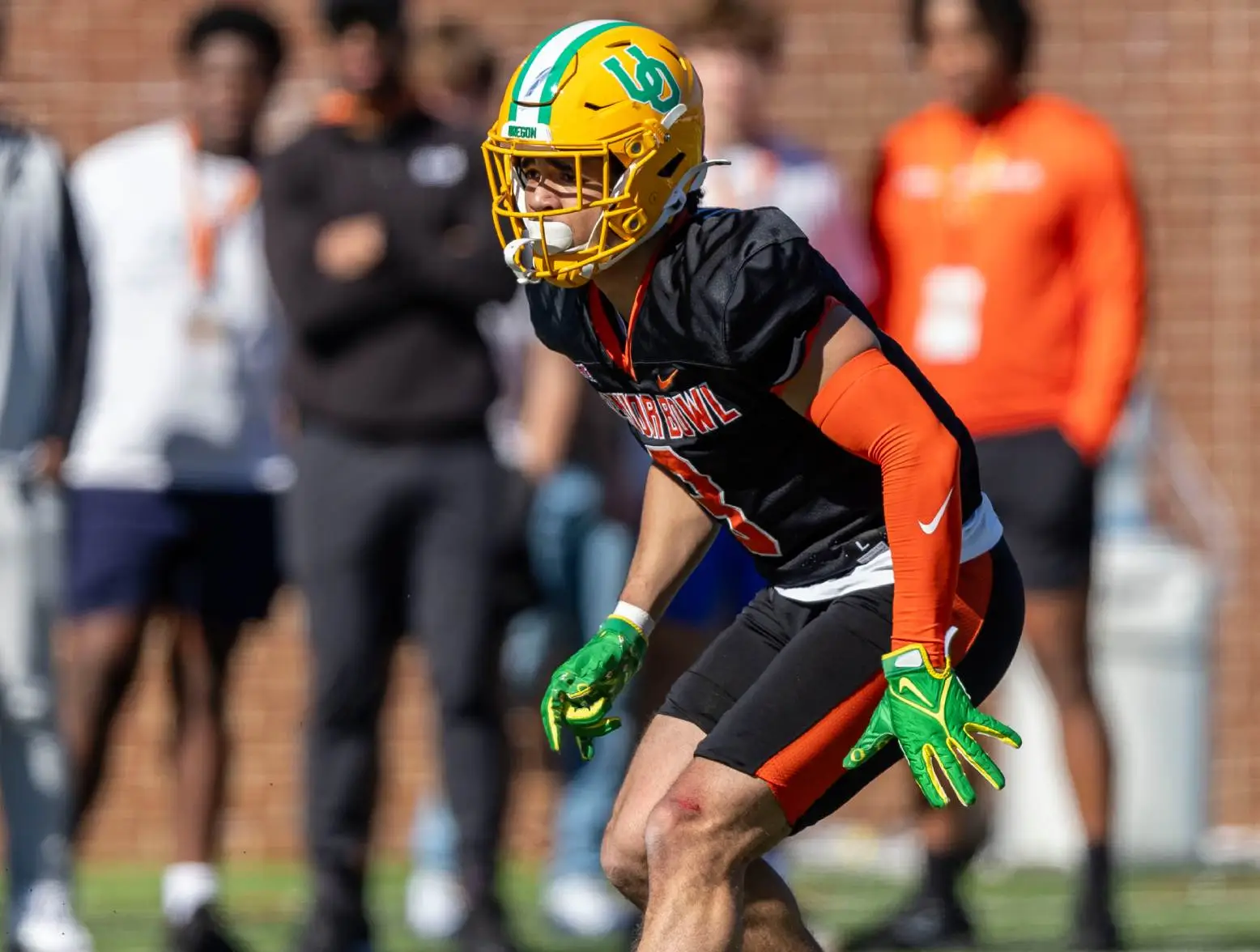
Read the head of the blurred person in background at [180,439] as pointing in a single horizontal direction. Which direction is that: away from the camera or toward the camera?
toward the camera

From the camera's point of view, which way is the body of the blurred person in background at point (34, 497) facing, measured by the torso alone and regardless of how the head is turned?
toward the camera

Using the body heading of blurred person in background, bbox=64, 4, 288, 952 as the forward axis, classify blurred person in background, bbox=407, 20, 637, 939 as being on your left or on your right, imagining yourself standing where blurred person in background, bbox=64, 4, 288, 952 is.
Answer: on your left

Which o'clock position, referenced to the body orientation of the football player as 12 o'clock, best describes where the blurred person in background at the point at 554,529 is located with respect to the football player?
The blurred person in background is roughly at 4 o'clock from the football player.

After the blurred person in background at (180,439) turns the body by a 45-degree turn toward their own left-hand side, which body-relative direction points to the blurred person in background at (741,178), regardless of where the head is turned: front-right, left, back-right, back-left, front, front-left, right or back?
front-left

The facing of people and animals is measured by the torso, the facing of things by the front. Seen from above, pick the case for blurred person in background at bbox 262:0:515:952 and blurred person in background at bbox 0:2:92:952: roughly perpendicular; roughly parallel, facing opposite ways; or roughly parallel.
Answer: roughly parallel

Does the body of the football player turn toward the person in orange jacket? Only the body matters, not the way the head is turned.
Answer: no

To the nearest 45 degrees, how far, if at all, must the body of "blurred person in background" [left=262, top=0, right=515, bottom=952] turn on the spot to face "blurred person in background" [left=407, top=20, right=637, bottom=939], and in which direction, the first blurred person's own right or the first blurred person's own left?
approximately 135° to the first blurred person's own left

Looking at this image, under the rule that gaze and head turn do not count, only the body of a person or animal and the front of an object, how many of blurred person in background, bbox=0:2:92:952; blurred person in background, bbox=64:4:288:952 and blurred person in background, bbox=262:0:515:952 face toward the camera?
3

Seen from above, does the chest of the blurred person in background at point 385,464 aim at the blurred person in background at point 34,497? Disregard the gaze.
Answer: no

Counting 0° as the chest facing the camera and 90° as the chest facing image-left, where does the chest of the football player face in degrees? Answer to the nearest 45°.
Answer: approximately 45°

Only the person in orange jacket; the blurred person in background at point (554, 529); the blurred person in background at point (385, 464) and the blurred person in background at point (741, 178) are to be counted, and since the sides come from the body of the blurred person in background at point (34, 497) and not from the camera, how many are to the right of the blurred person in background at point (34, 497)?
0

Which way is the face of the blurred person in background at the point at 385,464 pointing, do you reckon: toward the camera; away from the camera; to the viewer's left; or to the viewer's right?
toward the camera

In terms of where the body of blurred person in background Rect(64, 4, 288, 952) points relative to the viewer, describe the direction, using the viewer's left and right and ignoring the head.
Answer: facing the viewer

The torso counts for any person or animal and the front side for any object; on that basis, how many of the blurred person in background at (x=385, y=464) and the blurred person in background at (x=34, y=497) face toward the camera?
2

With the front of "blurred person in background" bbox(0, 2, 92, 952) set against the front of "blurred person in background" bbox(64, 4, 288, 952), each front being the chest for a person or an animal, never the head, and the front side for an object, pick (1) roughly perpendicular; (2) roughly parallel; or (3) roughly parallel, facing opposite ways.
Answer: roughly parallel

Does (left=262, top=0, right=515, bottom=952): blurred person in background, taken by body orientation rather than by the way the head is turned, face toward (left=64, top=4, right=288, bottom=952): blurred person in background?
no
